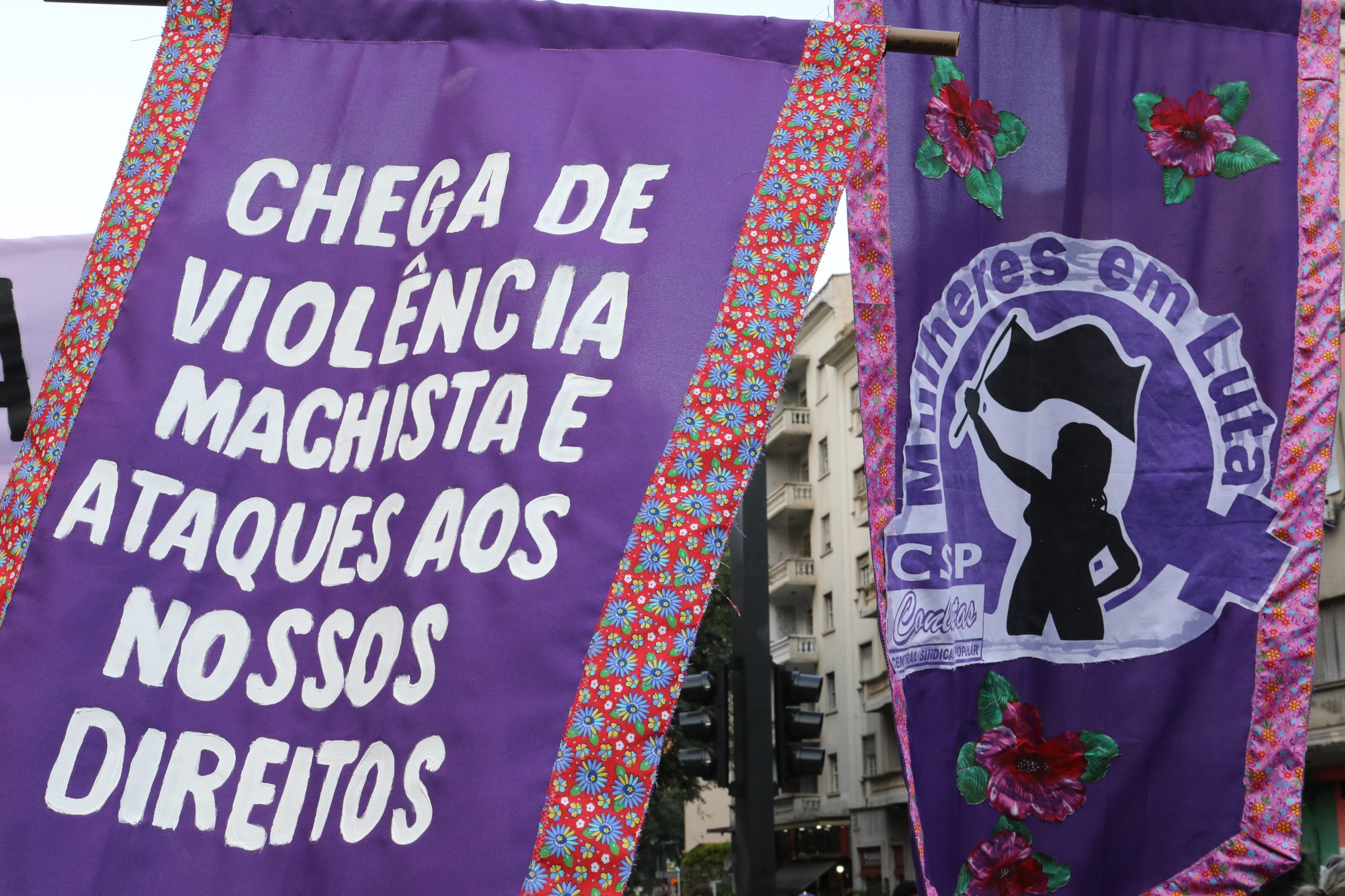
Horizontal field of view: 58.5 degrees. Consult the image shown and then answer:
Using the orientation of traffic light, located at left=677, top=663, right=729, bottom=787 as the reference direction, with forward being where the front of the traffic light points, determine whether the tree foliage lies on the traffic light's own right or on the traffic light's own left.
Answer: on the traffic light's own right

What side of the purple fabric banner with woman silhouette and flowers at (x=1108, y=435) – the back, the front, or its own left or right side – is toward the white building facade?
back

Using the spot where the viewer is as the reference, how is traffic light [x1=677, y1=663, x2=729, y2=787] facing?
facing to the left of the viewer

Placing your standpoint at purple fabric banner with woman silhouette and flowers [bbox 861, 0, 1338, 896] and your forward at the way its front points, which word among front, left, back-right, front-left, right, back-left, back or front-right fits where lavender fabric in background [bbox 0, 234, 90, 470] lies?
right

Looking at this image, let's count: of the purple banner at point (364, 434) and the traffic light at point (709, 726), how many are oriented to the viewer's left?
1

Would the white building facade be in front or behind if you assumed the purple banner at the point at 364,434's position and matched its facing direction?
behind

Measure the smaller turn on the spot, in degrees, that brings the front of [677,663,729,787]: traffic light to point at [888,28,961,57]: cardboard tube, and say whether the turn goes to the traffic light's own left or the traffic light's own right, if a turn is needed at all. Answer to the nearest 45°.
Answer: approximately 90° to the traffic light's own left

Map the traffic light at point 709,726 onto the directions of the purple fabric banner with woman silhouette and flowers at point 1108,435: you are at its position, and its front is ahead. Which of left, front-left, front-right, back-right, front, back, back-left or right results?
back-right
